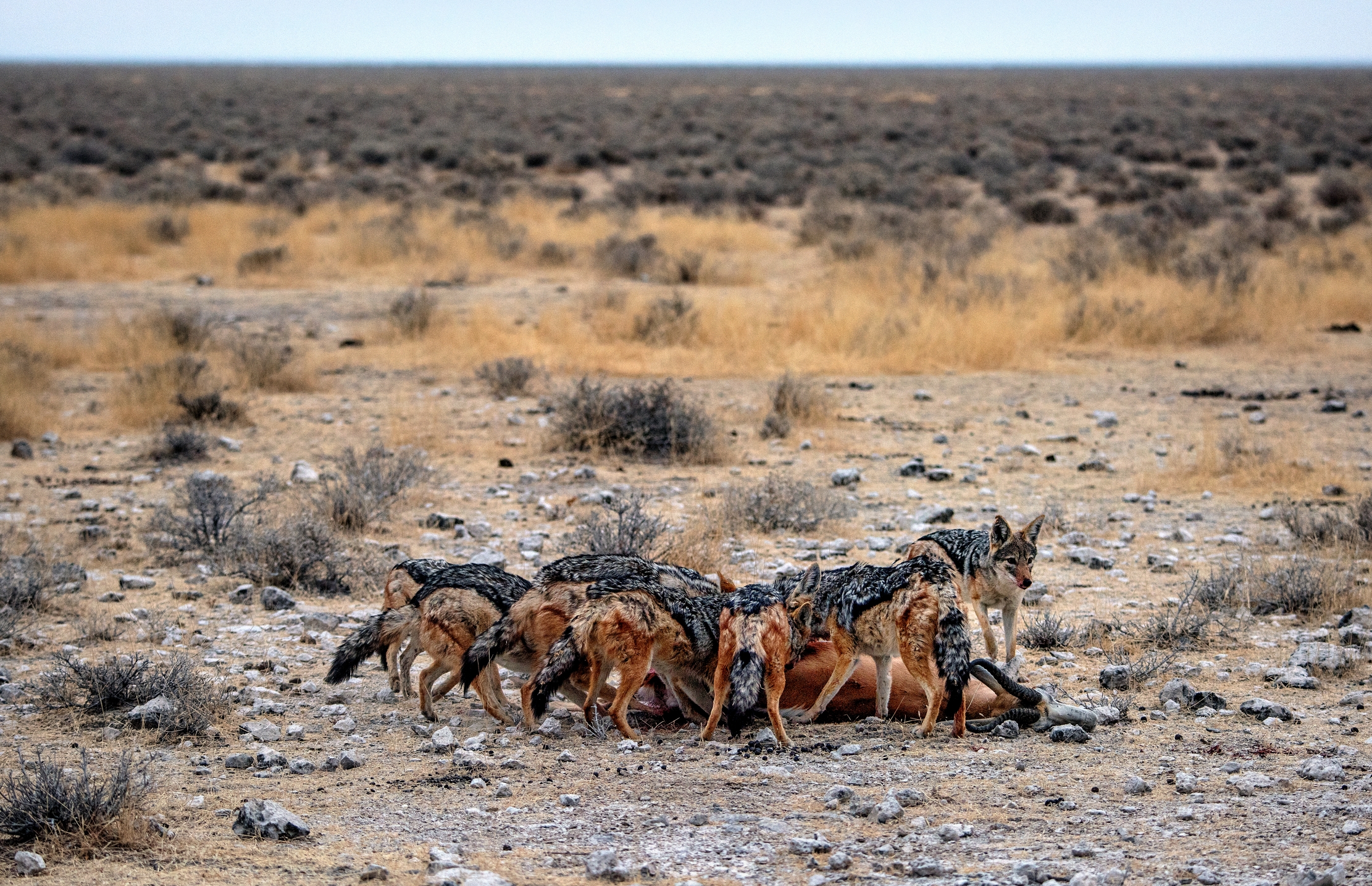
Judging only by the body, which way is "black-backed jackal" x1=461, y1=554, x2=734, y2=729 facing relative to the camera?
to the viewer's right

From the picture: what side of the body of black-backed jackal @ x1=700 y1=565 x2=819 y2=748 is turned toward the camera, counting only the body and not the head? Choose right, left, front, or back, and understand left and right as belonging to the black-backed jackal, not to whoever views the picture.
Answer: back

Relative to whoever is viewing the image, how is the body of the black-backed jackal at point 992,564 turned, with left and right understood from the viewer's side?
facing the viewer and to the right of the viewer

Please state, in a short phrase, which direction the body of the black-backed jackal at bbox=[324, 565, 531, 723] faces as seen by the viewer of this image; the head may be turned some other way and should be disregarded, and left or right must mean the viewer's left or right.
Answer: facing to the right of the viewer

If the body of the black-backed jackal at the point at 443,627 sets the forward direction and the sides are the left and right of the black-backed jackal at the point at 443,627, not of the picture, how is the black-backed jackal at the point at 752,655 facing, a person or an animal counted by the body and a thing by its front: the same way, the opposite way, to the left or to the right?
to the left

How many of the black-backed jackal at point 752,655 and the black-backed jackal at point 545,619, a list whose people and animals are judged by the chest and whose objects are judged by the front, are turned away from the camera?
1

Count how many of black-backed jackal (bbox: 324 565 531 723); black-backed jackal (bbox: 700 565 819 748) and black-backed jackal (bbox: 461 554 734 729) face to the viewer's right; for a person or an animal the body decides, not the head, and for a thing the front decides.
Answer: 2

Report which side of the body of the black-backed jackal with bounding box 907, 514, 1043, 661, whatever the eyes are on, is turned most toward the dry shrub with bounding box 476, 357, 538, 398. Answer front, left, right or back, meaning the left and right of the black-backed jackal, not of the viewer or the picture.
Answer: back

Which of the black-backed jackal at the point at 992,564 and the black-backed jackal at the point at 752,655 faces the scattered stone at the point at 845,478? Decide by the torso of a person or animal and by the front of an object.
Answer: the black-backed jackal at the point at 752,655

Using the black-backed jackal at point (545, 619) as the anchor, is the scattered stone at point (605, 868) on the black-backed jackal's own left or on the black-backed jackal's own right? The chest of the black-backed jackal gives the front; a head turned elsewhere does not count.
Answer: on the black-backed jackal's own right

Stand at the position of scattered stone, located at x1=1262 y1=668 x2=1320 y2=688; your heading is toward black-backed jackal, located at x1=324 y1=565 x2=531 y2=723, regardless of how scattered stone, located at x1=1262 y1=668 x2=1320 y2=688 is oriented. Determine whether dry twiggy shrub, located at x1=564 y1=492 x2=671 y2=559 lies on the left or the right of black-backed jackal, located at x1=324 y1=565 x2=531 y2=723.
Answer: right

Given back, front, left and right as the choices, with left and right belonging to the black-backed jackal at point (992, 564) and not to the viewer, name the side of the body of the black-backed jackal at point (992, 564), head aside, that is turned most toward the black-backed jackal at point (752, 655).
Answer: right

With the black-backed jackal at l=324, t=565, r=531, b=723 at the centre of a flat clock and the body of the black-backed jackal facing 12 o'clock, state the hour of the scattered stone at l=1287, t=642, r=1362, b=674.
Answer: The scattered stone is roughly at 12 o'clock from the black-backed jackal.
